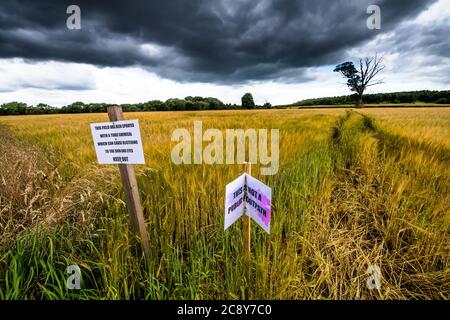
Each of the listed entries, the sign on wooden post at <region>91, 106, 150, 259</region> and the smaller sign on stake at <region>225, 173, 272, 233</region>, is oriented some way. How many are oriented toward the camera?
2

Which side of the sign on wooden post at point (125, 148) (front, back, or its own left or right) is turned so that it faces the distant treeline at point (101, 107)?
back

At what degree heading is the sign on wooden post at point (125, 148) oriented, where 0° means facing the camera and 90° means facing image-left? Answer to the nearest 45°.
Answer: approximately 0°
